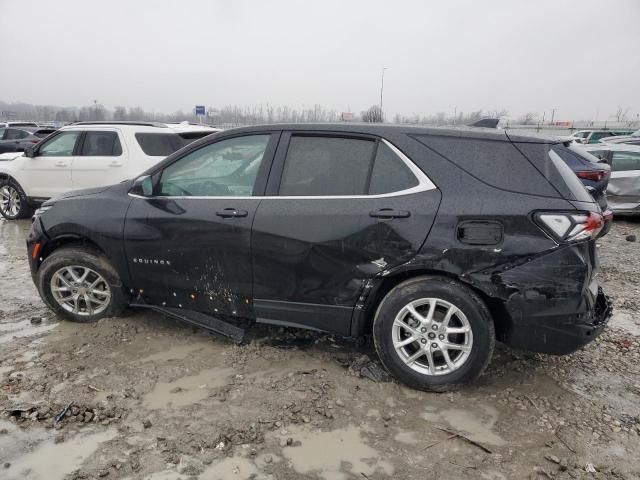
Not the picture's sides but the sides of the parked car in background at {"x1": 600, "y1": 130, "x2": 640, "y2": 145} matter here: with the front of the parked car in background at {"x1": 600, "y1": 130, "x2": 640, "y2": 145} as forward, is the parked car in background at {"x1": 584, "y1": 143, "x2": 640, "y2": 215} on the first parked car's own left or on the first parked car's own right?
on the first parked car's own left

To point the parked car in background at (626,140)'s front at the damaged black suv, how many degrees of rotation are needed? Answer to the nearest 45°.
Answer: approximately 90° to its left

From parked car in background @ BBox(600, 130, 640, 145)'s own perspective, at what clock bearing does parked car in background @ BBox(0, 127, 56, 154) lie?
parked car in background @ BBox(0, 127, 56, 154) is roughly at 11 o'clock from parked car in background @ BBox(600, 130, 640, 145).

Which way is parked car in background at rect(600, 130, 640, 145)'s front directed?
to the viewer's left

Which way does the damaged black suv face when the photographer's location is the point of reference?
facing away from the viewer and to the left of the viewer

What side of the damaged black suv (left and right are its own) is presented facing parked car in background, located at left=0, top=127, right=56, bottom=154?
front

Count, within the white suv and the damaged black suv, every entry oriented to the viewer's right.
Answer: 0

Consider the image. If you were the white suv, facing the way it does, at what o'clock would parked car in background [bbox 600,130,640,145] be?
The parked car in background is roughly at 4 o'clock from the white suv.

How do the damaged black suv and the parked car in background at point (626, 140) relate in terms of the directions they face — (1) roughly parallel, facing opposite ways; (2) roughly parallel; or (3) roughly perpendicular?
roughly parallel

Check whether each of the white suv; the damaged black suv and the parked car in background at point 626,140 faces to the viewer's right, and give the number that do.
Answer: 0

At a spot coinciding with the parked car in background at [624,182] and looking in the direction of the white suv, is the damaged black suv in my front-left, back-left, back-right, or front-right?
front-left

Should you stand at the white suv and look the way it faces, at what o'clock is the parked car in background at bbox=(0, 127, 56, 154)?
The parked car in background is roughly at 1 o'clock from the white suv.

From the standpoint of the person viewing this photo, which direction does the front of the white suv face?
facing away from the viewer and to the left of the viewer

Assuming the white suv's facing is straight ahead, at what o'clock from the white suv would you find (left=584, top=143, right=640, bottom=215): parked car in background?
The parked car in background is roughly at 5 o'clock from the white suv.
